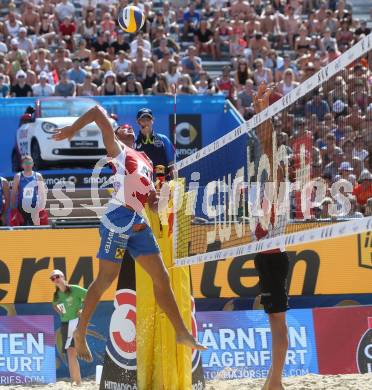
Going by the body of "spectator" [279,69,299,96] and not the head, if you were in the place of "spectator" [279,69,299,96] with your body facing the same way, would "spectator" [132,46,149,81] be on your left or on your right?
on your right

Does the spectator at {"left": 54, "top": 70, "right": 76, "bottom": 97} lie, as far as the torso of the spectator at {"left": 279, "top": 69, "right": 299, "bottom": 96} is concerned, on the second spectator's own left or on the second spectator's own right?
on the second spectator's own right

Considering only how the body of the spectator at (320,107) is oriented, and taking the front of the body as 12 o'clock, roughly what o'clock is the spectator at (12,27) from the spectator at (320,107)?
the spectator at (12,27) is roughly at 5 o'clock from the spectator at (320,107).

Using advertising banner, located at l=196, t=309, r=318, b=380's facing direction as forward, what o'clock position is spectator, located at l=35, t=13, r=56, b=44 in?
The spectator is roughly at 5 o'clock from the advertising banner.
